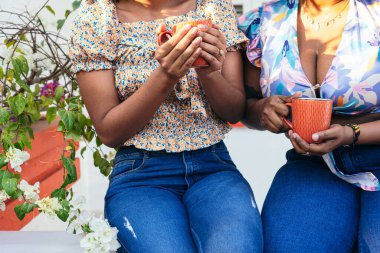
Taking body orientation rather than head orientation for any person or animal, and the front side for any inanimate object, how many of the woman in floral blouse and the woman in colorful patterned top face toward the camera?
2

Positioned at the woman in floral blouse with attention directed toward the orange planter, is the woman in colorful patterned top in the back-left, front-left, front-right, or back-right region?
back-right

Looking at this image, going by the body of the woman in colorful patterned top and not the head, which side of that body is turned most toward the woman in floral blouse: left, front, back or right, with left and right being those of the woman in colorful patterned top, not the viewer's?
right

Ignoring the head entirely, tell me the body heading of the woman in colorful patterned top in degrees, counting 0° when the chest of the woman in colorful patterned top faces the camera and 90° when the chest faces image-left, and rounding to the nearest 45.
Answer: approximately 0°

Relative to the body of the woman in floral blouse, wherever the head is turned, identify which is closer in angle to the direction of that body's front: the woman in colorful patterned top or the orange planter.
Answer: the woman in colorful patterned top

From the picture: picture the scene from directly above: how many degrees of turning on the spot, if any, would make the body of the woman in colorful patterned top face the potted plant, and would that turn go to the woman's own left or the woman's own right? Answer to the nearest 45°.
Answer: approximately 90° to the woman's own right

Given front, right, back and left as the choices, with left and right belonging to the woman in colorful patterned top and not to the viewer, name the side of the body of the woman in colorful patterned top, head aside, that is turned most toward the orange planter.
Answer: right
